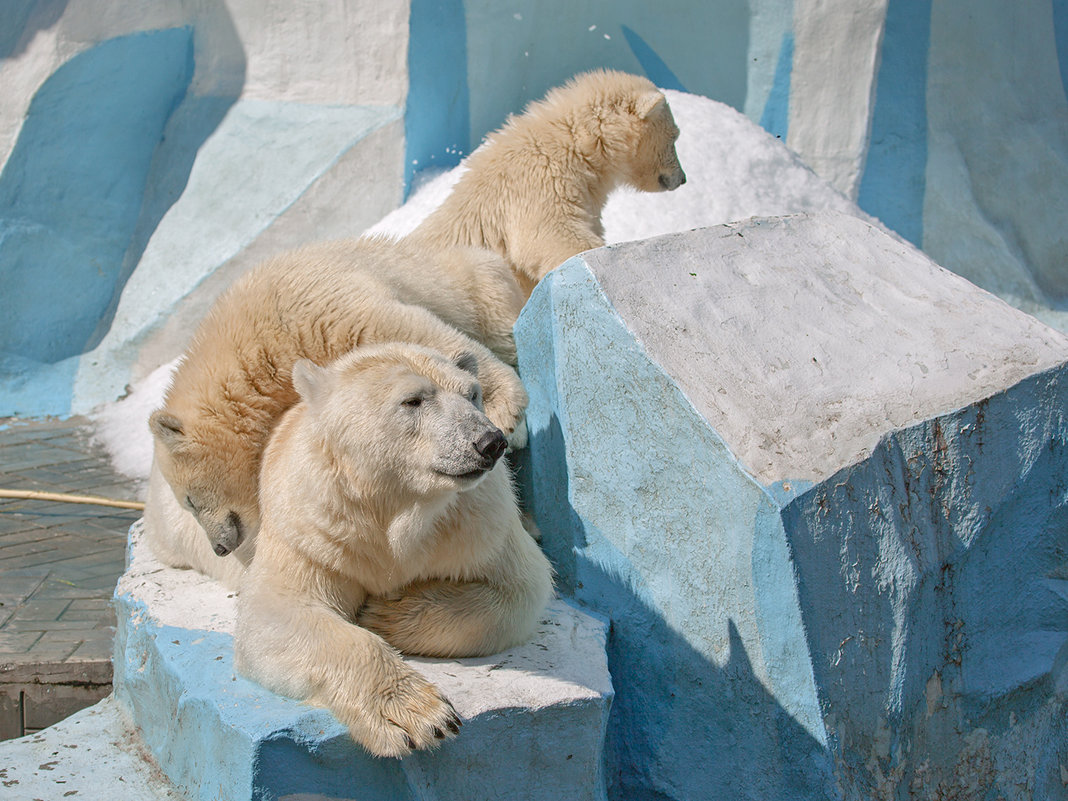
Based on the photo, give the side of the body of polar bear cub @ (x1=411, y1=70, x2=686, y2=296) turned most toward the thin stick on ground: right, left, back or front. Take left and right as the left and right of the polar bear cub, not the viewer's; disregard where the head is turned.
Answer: back

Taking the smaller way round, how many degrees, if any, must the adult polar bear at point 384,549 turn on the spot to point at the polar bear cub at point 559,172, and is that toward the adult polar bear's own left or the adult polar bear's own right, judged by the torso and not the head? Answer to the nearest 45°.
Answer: approximately 135° to the adult polar bear's own left

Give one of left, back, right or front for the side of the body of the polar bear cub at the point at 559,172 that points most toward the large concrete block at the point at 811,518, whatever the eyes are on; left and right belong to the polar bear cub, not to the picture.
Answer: right

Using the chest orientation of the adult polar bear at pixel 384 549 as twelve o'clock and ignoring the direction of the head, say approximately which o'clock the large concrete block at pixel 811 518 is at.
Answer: The large concrete block is roughly at 10 o'clock from the adult polar bear.

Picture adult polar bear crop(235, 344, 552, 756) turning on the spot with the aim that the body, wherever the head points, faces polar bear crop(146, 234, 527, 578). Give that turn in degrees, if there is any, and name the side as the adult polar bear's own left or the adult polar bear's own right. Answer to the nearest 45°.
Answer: approximately 135° to the adult polar bear's own left

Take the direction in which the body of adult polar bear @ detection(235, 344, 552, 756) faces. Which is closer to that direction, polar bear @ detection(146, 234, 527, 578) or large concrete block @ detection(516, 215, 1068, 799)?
the large concrete block

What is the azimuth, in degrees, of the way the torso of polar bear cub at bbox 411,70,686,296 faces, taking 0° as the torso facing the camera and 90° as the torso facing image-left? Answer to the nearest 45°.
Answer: approximately 270°

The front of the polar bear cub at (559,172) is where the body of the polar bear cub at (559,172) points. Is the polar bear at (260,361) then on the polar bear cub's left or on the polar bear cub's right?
on the polar bear cub's right

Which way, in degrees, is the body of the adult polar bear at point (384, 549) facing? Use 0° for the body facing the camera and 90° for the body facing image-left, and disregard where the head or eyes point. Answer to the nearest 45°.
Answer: approximately 315°
